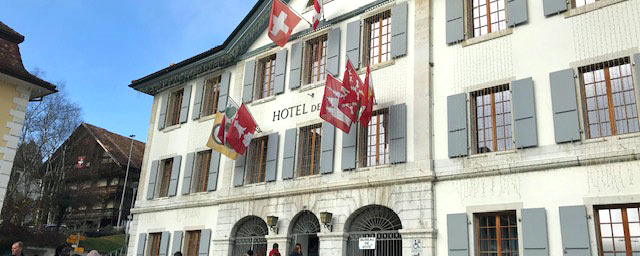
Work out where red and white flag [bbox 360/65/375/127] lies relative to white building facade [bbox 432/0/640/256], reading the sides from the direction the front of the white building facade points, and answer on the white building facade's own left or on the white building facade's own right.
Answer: on the white building facade's own right

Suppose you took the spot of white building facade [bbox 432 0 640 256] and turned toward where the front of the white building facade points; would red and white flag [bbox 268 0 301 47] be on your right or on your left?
on your right

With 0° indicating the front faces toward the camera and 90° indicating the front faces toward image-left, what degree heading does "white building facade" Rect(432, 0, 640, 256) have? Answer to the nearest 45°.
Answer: approximately 45°
